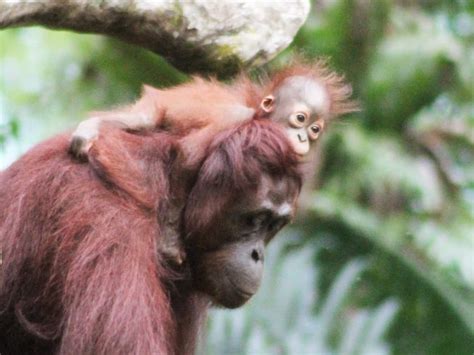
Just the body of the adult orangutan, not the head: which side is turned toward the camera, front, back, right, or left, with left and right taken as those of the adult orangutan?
right
